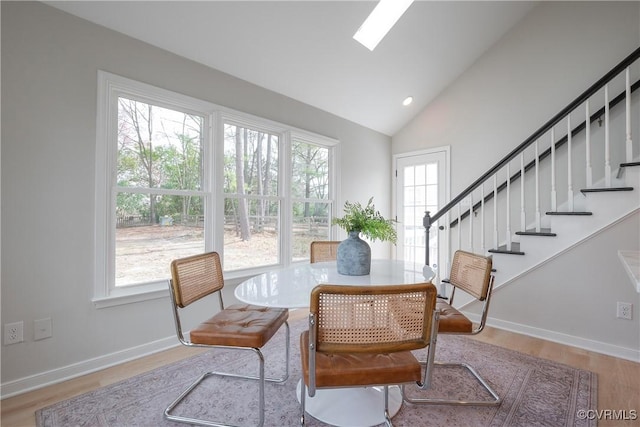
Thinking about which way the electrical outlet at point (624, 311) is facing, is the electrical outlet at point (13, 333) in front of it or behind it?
in front

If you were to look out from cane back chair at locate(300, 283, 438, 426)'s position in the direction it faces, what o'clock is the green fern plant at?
The green fern plant is roughly at 12 o'clock from the cane back chair.

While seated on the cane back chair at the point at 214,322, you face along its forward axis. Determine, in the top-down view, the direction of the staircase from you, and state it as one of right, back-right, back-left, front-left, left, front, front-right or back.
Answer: front-left

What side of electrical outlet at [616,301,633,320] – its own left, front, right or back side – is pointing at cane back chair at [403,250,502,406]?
front

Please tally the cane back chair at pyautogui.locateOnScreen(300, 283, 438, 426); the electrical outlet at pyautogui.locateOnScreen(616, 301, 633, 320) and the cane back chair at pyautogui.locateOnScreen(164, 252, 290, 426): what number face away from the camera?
1

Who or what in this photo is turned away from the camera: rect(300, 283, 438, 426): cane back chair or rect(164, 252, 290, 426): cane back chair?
rect(300, 283, 438, 426): cane back chair

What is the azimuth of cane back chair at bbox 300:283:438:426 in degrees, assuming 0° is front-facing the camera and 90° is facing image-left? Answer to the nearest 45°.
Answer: approximately 180°

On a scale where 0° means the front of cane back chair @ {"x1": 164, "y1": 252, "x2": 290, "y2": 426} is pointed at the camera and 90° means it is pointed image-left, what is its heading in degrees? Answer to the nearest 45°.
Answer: approximately 315°

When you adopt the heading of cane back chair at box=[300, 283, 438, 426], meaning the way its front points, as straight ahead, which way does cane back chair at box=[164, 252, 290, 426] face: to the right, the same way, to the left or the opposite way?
to the right
